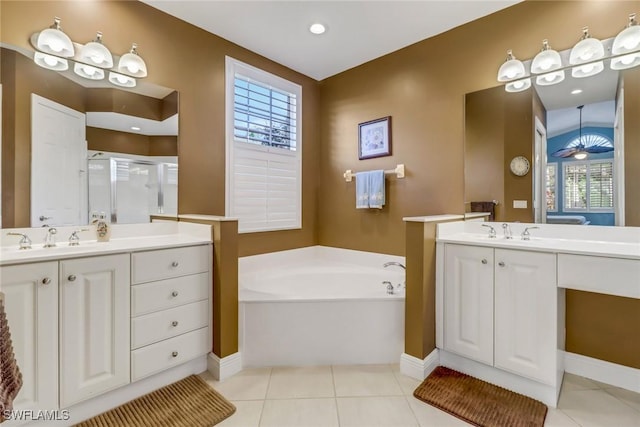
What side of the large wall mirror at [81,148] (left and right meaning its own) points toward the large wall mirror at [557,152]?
front

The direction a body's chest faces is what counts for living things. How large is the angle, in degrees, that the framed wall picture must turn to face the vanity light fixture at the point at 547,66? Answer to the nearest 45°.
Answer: approximately 90° to its left

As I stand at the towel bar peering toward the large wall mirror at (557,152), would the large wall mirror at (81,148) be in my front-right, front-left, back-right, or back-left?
back-right

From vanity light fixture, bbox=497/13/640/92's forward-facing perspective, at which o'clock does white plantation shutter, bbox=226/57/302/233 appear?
The white plantation shutter is roughly at 1 o'clock from the vanity light fixture.

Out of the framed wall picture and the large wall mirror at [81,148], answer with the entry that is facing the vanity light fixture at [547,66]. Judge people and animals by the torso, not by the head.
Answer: the large wall mirror

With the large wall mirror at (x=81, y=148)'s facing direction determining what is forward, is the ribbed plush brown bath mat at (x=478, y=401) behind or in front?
in front

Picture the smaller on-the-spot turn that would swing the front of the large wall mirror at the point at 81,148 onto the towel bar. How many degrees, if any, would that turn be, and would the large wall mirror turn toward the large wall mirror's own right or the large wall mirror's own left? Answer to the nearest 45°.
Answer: approximately 45° to the large wall mirror's own left

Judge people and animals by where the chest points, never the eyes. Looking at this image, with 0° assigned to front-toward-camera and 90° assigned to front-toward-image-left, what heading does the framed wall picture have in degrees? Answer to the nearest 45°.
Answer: approximately 45°
